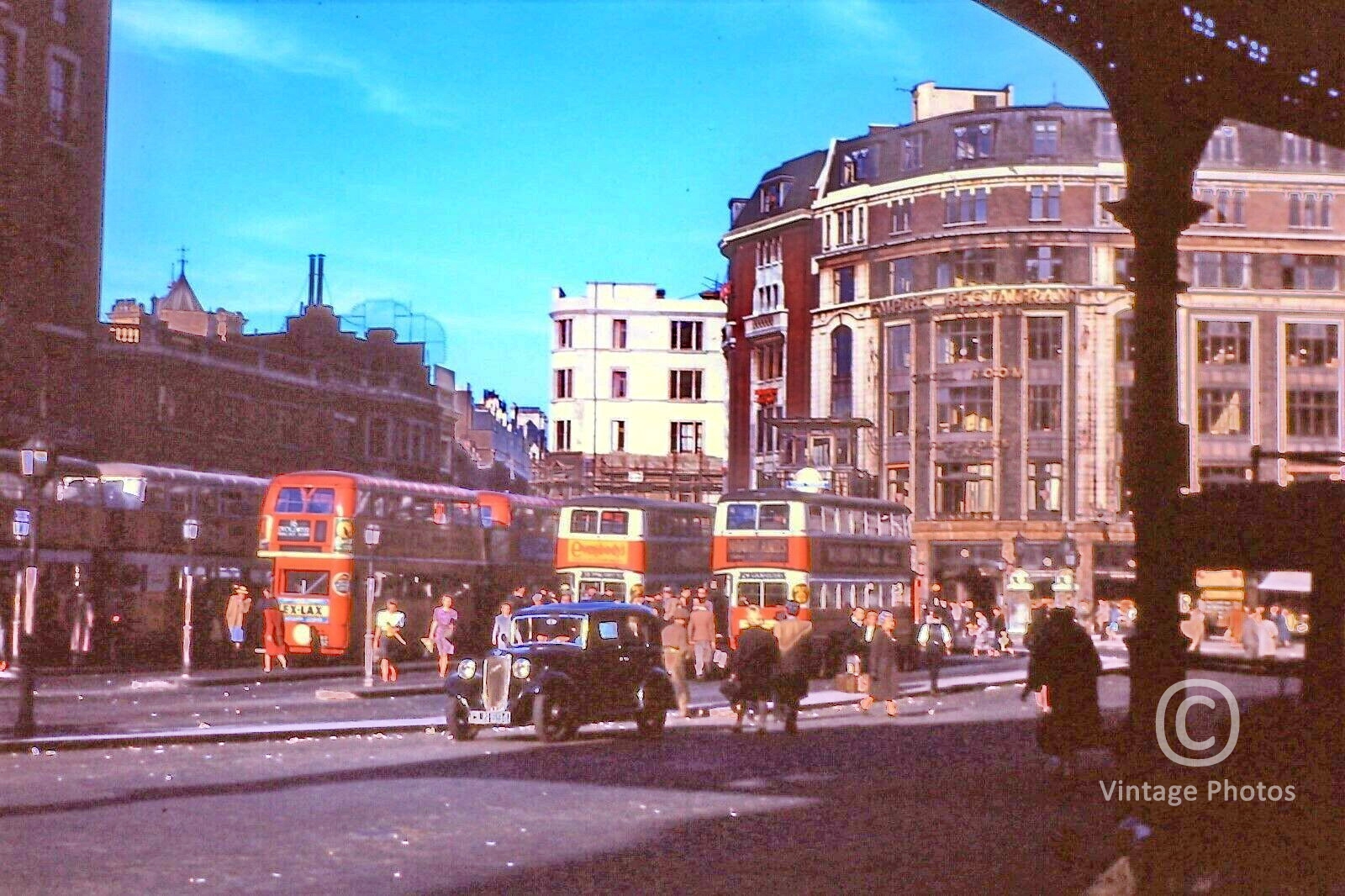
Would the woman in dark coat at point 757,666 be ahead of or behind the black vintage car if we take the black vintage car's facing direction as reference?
behind

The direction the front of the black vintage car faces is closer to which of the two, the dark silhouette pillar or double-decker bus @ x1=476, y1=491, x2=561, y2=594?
the dark silhouette pillar

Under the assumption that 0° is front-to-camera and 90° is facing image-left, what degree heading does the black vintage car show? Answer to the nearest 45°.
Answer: approximately 45°

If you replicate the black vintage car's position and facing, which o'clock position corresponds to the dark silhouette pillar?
The dark silhouette pillar is roughly at 10 o'clock from the black vintage car.

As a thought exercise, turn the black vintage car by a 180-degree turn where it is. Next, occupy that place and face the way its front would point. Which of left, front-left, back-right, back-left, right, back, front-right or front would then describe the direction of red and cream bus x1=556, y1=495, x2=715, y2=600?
front-left
